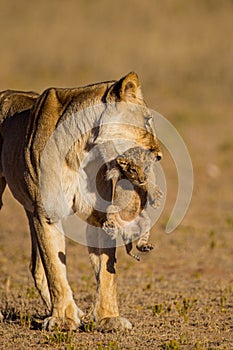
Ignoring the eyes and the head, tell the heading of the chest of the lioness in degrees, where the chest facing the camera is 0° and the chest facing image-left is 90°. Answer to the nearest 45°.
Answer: approximately 315°
